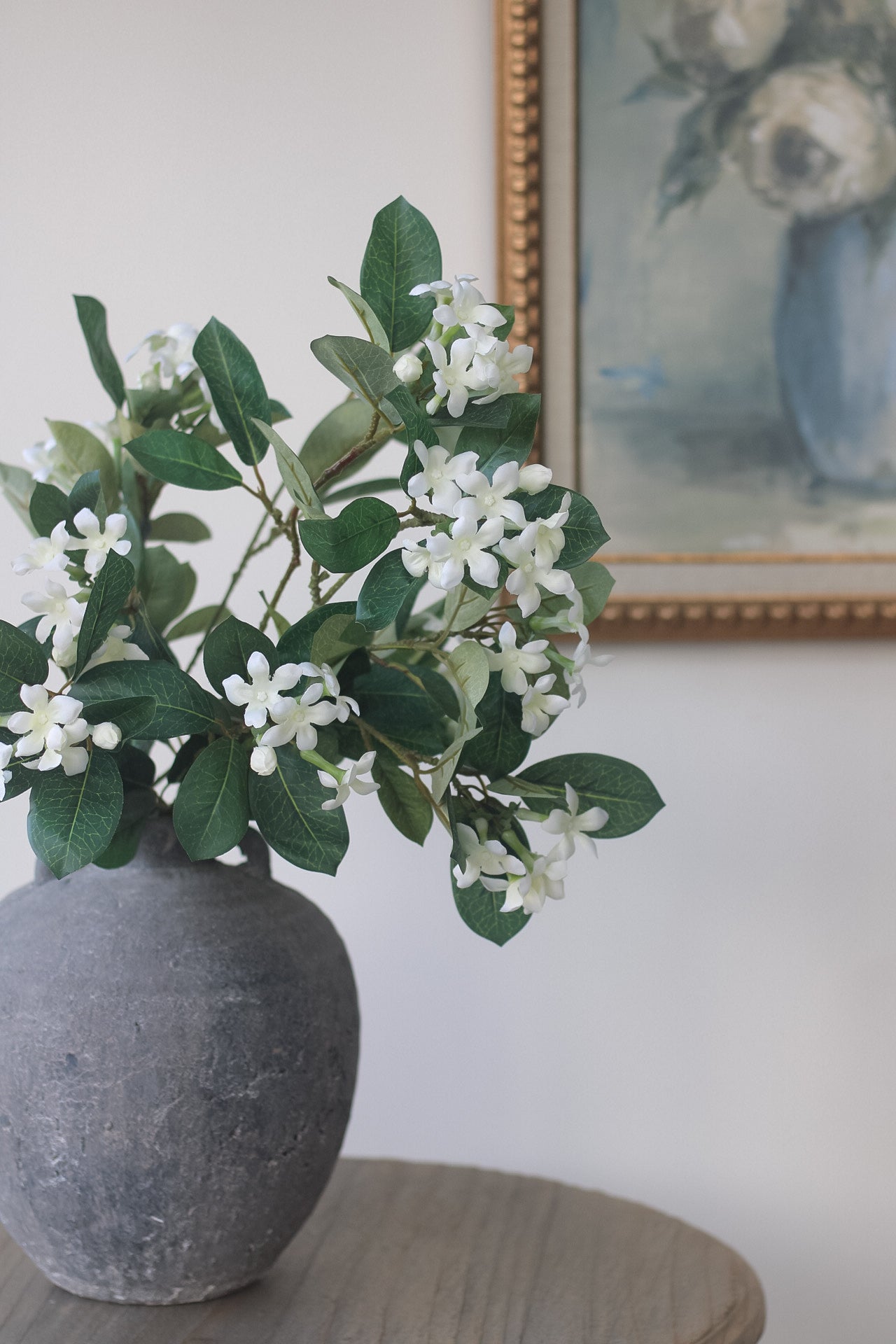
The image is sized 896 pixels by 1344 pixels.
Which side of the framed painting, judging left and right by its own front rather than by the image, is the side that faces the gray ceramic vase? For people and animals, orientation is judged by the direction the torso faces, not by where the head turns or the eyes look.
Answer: front

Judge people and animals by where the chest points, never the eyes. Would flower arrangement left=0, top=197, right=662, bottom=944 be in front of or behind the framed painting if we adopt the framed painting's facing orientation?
in front

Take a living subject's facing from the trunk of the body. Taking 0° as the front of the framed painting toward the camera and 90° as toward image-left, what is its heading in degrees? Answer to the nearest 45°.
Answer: approximately 0°

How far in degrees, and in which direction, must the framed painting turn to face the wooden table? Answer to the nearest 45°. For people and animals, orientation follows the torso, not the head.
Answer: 0° — it already faces it
